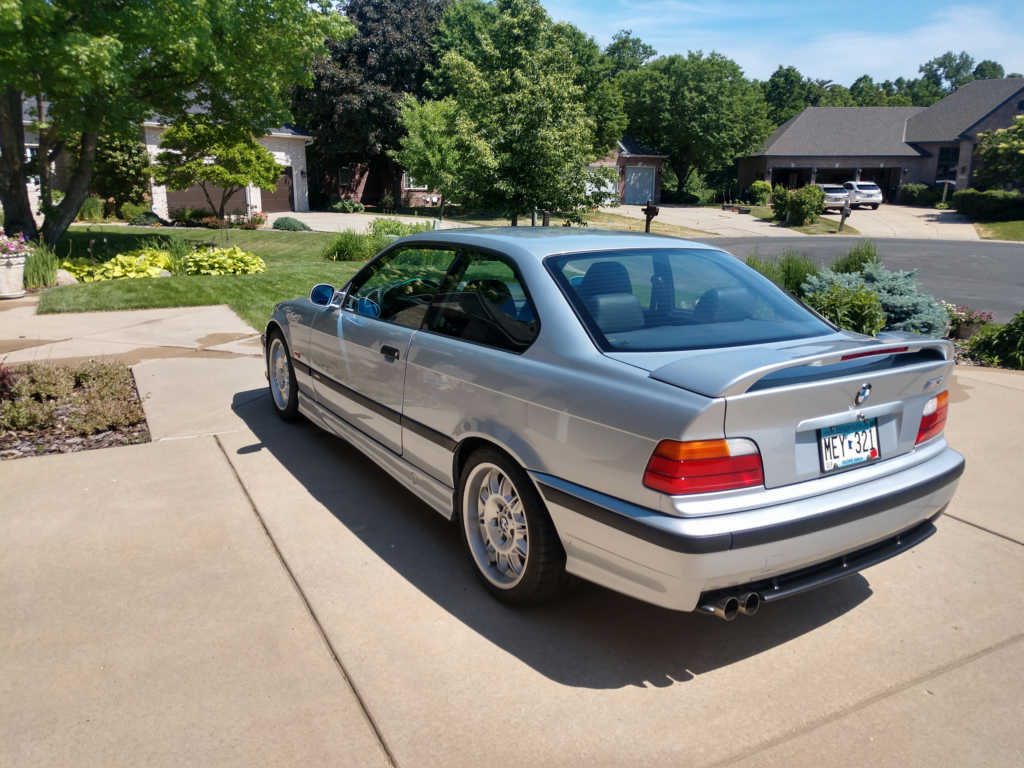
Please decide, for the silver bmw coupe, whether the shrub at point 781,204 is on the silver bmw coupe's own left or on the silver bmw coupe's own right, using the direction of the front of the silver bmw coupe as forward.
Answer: on the silver bmw coupe's own right

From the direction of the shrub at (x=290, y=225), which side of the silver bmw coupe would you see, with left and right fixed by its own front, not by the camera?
front

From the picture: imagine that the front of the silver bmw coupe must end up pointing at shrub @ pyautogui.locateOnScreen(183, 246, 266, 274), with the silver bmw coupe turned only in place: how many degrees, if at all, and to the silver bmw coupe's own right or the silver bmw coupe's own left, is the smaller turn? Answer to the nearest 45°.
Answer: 0° — it already faces it

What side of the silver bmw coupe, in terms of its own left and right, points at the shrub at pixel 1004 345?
right

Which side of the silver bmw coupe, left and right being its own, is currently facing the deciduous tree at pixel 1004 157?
right

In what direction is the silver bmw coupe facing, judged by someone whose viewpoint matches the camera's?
facing away from the viewer and to the left of the viewer

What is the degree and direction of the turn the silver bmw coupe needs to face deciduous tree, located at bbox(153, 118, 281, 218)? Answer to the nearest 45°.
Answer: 0° — it already faces it

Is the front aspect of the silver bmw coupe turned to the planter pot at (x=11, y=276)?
yes

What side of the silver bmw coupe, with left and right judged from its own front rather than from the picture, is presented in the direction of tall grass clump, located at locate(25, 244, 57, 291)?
front

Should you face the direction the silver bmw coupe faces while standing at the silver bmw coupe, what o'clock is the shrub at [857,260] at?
The shrub is roughly at 2 o'clock from the silver bmw coupe.

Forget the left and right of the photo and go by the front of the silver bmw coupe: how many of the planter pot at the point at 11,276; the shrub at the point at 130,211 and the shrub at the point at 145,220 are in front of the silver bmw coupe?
3

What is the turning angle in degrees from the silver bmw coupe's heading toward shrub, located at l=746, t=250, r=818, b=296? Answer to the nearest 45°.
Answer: approximately 45° to its right

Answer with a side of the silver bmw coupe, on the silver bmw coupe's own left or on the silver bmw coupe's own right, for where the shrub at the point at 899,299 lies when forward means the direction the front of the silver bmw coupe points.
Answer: on the silver bmw coupe's own right
